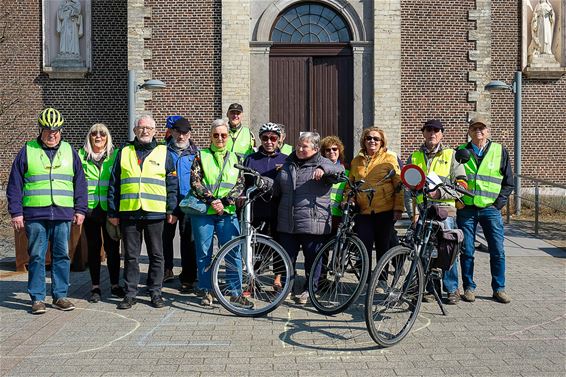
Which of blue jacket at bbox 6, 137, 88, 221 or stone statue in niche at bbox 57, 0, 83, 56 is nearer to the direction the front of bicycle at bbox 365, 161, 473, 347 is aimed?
the blue jacket

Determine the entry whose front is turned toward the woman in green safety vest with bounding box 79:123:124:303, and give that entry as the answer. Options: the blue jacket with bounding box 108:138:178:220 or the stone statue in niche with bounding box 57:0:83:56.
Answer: the stone statue in niche

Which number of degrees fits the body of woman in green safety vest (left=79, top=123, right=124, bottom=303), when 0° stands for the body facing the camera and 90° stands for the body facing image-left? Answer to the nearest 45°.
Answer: approximately 0°

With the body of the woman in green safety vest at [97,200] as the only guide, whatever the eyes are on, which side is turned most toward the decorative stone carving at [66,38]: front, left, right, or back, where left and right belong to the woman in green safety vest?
back

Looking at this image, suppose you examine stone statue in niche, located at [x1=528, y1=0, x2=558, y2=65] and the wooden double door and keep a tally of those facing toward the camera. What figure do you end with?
2

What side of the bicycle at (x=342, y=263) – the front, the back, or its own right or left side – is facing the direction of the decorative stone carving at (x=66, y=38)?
right

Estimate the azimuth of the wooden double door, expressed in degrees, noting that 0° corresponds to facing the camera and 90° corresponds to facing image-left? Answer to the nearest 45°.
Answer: approximately 0°

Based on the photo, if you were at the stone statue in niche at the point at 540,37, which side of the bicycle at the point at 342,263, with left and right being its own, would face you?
back

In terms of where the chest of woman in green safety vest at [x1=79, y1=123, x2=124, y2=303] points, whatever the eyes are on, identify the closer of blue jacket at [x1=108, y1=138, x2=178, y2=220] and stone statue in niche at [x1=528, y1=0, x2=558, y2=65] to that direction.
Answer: the blue jacket
